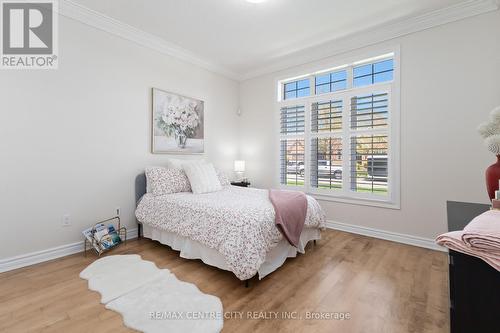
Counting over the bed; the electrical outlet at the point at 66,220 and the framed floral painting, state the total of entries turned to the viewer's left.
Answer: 0

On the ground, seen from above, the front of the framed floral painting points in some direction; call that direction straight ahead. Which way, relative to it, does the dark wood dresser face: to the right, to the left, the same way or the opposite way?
the opposite way

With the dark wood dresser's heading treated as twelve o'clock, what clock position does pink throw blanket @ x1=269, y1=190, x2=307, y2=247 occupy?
The pink throw blanket is roughly at 1 o'clock from the dark wood dresser.

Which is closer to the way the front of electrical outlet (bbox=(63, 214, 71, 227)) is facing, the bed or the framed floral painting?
the bed

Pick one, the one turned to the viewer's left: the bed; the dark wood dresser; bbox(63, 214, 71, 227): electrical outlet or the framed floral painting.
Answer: the dark wood dresser

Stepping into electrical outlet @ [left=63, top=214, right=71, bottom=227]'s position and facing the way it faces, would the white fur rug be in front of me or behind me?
in front

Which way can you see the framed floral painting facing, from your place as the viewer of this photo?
facing the viewer and to the right of the viewer

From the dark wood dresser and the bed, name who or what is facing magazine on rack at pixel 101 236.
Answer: the dark wood dresser

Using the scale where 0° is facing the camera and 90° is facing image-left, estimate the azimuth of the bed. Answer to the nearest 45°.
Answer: approximately 315°

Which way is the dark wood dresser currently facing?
to the viewer's left

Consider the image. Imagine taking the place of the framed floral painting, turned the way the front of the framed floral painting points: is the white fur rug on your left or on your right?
on your right

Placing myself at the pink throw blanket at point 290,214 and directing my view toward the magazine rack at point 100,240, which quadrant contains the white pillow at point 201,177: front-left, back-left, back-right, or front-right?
front-right

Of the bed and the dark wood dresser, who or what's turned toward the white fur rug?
the dark wood dresser

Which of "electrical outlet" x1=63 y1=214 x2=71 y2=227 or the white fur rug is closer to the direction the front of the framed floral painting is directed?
the white fur rug

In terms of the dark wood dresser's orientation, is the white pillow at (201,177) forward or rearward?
forward

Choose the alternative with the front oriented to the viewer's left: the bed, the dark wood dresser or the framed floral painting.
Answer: the dark wood dresser
